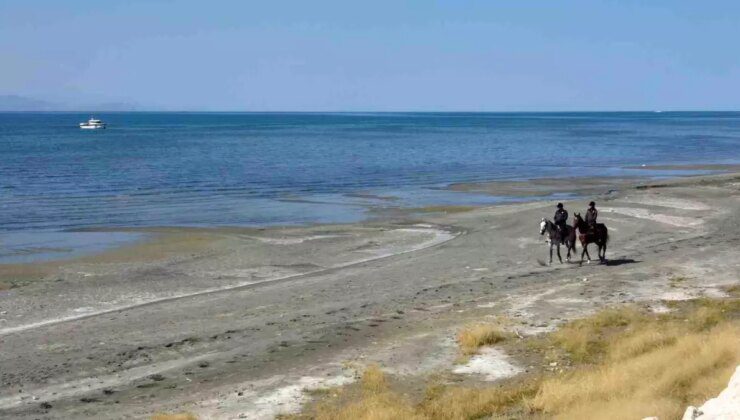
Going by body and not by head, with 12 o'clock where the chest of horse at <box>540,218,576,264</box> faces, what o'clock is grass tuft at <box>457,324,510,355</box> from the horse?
The grass tuft is roughly at 11 o'clock from the horse.

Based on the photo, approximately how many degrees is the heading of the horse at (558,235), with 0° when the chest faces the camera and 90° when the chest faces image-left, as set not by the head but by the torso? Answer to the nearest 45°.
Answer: approximately 45°
